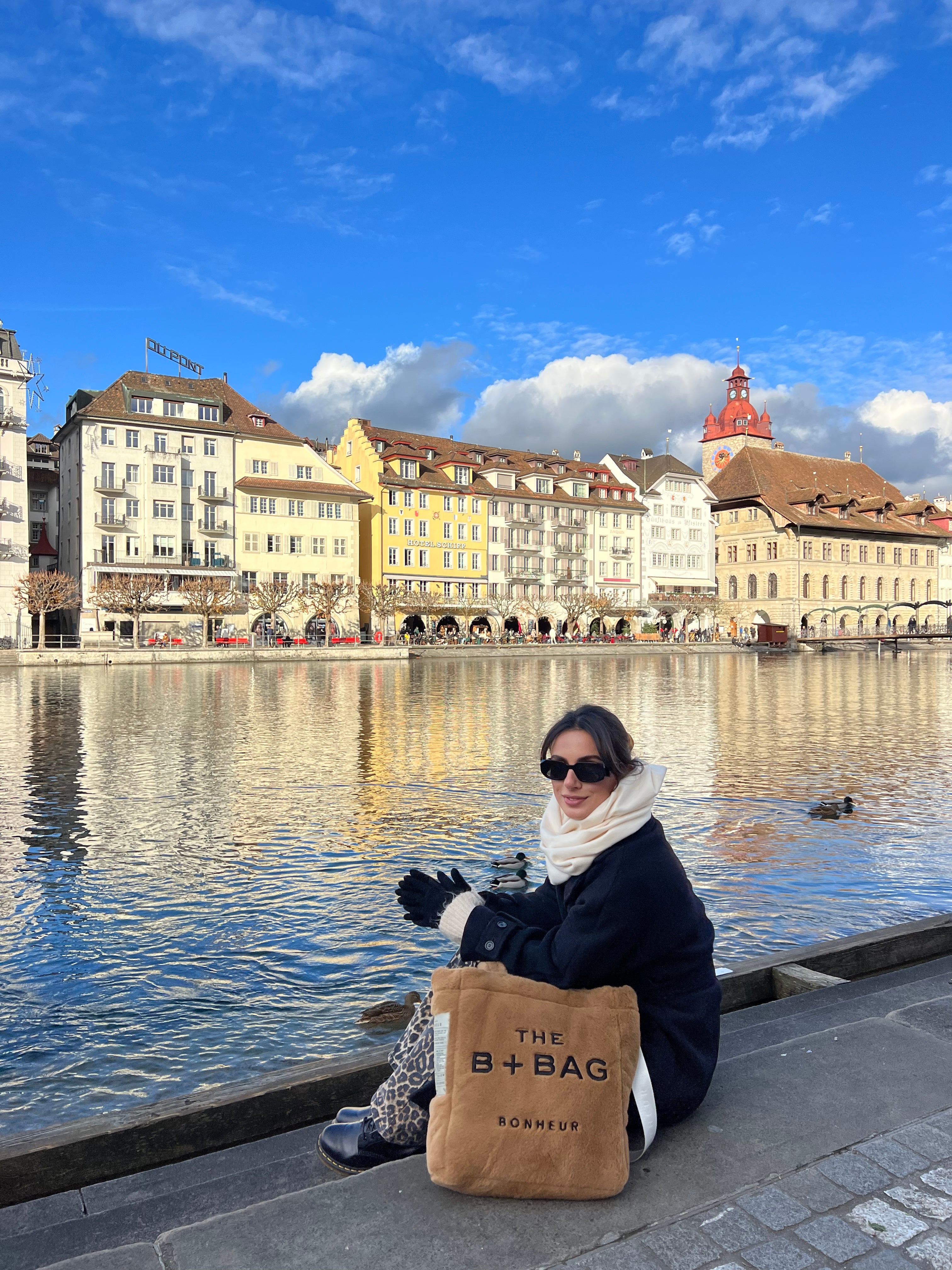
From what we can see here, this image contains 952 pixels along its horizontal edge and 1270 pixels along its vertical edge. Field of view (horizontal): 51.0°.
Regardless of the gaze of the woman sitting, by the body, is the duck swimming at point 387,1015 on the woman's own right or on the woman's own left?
on the woman's own right

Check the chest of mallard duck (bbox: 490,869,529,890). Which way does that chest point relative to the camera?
to the viewer's right

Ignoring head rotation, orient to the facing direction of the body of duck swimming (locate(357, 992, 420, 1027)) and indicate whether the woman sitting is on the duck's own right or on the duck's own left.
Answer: on the duck's own right

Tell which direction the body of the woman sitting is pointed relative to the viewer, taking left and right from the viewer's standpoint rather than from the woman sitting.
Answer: facing to the left of the viewer

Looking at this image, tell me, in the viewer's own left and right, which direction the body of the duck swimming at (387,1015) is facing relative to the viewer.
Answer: facing to the right of the viewer

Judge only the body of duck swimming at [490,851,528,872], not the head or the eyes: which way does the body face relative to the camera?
to the viewer's right
